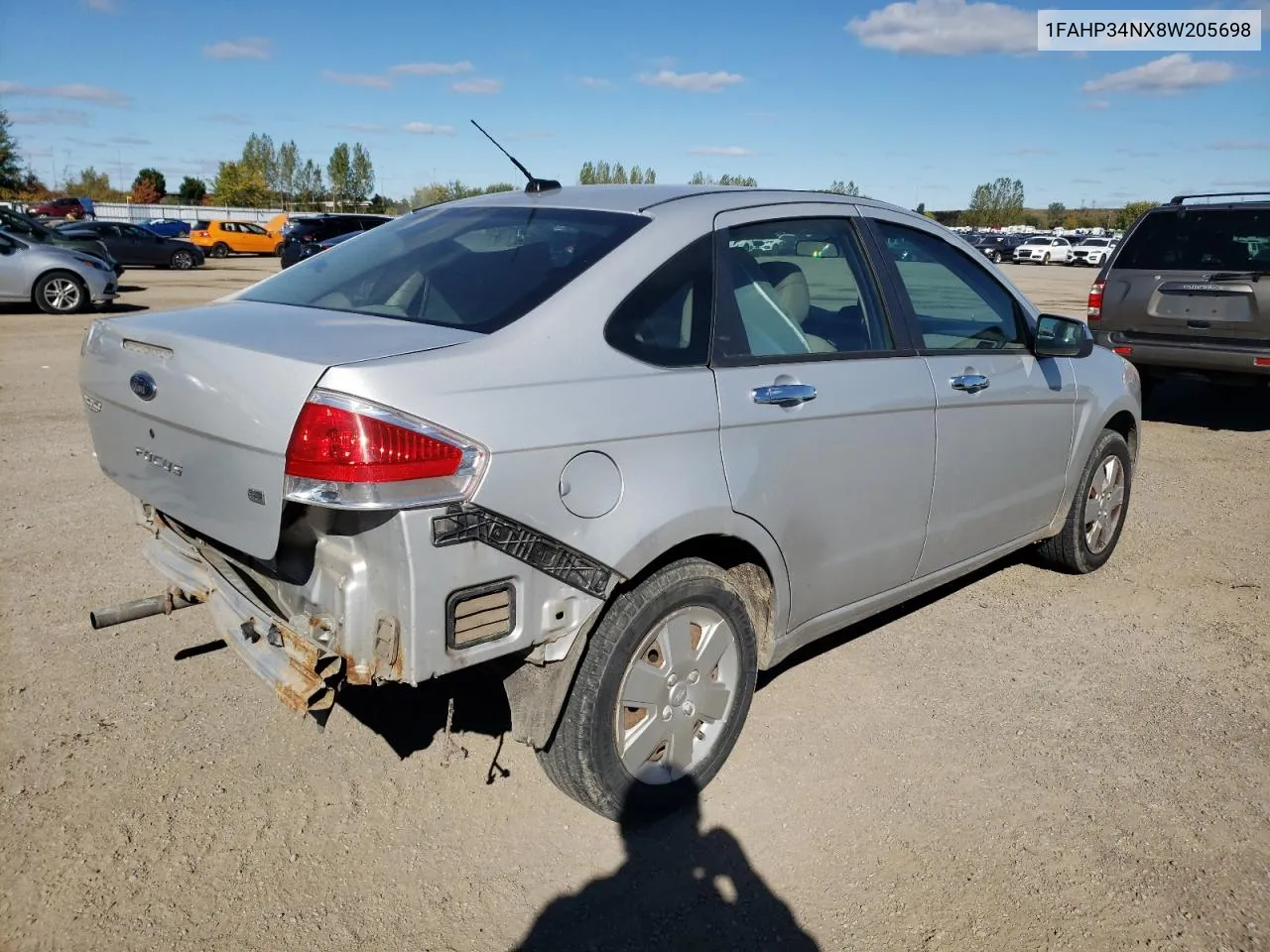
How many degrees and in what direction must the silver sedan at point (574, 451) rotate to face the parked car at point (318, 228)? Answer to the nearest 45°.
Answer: approximately 45° to its left

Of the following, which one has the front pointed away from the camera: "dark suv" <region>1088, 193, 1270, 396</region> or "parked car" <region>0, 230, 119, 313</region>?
the dark suv

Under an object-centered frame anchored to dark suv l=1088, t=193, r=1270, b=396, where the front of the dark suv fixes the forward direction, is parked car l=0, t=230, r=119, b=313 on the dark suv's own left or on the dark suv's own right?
on the dark suv's own left

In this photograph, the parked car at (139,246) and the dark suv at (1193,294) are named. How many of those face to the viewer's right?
1

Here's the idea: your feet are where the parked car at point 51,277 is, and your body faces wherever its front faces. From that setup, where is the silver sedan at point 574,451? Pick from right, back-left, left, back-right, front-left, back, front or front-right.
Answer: right

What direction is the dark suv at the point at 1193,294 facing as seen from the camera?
away from the camera

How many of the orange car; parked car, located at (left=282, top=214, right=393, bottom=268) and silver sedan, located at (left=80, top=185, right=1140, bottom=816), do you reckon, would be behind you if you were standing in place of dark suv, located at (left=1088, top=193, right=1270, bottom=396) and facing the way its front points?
1

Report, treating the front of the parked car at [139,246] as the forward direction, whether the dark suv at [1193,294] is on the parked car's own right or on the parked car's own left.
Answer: on the parked car's own right

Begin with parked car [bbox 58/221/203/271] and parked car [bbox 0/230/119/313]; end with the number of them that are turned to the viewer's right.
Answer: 2

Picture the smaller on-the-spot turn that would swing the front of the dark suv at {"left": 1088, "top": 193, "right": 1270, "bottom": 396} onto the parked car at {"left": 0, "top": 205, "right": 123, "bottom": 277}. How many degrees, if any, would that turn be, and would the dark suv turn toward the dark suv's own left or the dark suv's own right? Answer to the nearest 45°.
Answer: approximately 90° to the dark suv's own left

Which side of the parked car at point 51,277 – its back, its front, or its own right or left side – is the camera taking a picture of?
right

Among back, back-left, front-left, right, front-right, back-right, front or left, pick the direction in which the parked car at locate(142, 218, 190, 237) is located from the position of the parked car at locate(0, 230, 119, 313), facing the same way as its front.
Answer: left
